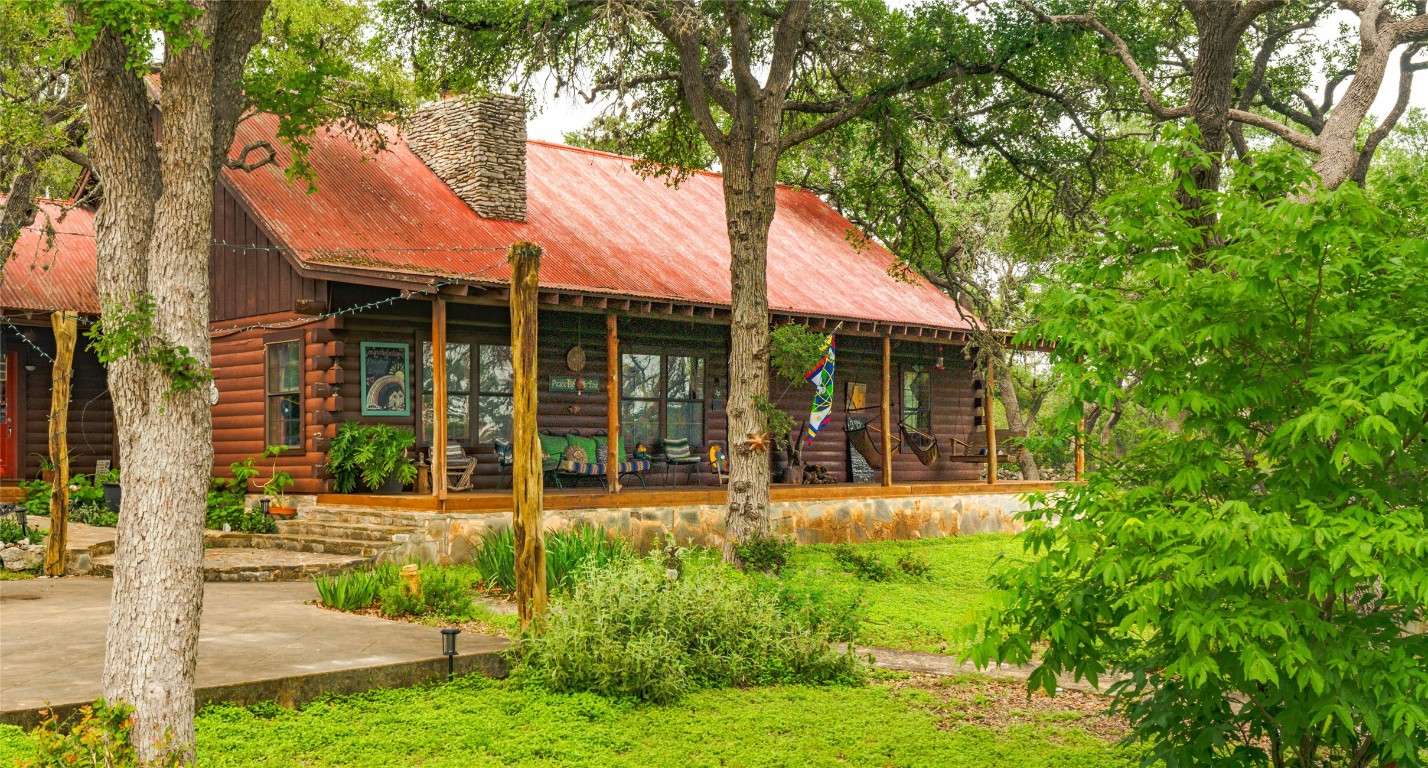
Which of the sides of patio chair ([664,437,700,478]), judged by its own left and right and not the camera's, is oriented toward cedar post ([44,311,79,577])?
right

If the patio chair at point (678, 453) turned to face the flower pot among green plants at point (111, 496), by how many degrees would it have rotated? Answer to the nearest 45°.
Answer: approximately 135° to its right

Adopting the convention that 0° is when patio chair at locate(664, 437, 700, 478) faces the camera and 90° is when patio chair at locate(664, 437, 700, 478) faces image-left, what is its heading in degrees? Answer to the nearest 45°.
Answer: approximately 315°

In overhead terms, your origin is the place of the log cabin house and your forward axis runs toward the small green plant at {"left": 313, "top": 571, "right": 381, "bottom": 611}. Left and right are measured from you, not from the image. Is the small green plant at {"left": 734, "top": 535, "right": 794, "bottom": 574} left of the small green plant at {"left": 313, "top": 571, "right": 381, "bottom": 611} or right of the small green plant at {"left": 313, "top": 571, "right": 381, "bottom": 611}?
left

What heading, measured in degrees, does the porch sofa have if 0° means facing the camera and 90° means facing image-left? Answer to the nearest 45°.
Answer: approximately 315°

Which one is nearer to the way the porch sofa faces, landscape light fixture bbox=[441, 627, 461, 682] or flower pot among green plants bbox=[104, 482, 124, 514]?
the landscape light fixture
